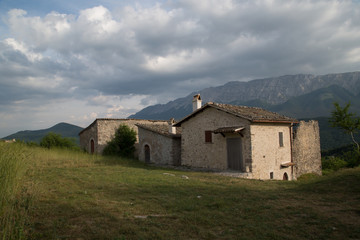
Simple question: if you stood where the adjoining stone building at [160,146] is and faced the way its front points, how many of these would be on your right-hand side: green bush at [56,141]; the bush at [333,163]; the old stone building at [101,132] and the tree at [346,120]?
2

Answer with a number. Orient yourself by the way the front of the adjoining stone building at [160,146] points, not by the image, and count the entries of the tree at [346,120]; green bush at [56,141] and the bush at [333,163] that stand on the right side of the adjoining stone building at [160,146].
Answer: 1

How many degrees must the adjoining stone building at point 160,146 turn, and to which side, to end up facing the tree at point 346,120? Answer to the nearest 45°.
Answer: approximately 135° to its left

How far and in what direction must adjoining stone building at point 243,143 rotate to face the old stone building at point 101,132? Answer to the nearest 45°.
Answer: approximately 90° to its right

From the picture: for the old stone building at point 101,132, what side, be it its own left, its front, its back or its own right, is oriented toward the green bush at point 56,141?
right

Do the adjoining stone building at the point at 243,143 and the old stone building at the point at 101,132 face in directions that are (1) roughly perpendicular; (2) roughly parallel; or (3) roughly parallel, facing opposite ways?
roughly parallel

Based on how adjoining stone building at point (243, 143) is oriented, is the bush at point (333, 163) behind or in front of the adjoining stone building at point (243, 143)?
behind

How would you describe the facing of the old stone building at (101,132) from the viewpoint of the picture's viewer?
facing the viewer and to the left of the viewer

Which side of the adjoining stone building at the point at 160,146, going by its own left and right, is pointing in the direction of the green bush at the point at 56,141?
right

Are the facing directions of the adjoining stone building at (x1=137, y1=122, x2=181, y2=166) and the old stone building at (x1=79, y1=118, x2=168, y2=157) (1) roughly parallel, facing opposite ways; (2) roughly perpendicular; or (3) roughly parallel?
roughly parallel
